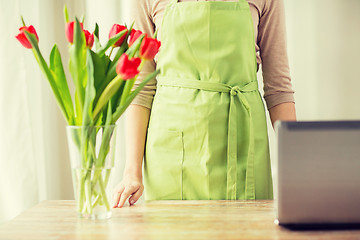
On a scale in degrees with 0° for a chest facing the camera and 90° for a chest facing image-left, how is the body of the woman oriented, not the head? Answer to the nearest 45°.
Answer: approximately 0°

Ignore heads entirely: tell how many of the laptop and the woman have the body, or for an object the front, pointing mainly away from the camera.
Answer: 1

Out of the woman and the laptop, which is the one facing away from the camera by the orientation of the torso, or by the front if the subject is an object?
the laptop

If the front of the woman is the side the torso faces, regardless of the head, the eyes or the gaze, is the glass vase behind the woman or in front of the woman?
in front

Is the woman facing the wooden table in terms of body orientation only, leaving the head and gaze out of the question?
yes

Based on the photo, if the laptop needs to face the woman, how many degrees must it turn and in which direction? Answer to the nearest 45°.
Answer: approximately 45° to its left

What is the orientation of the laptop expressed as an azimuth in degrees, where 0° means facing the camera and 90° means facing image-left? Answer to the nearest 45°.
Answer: approximately 180°

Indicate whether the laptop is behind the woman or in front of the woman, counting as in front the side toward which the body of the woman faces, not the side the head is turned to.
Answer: in front

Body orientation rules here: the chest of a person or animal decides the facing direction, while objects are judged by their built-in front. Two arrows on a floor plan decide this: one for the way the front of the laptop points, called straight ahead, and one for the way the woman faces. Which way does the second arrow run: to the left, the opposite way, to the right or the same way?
the opposite way
